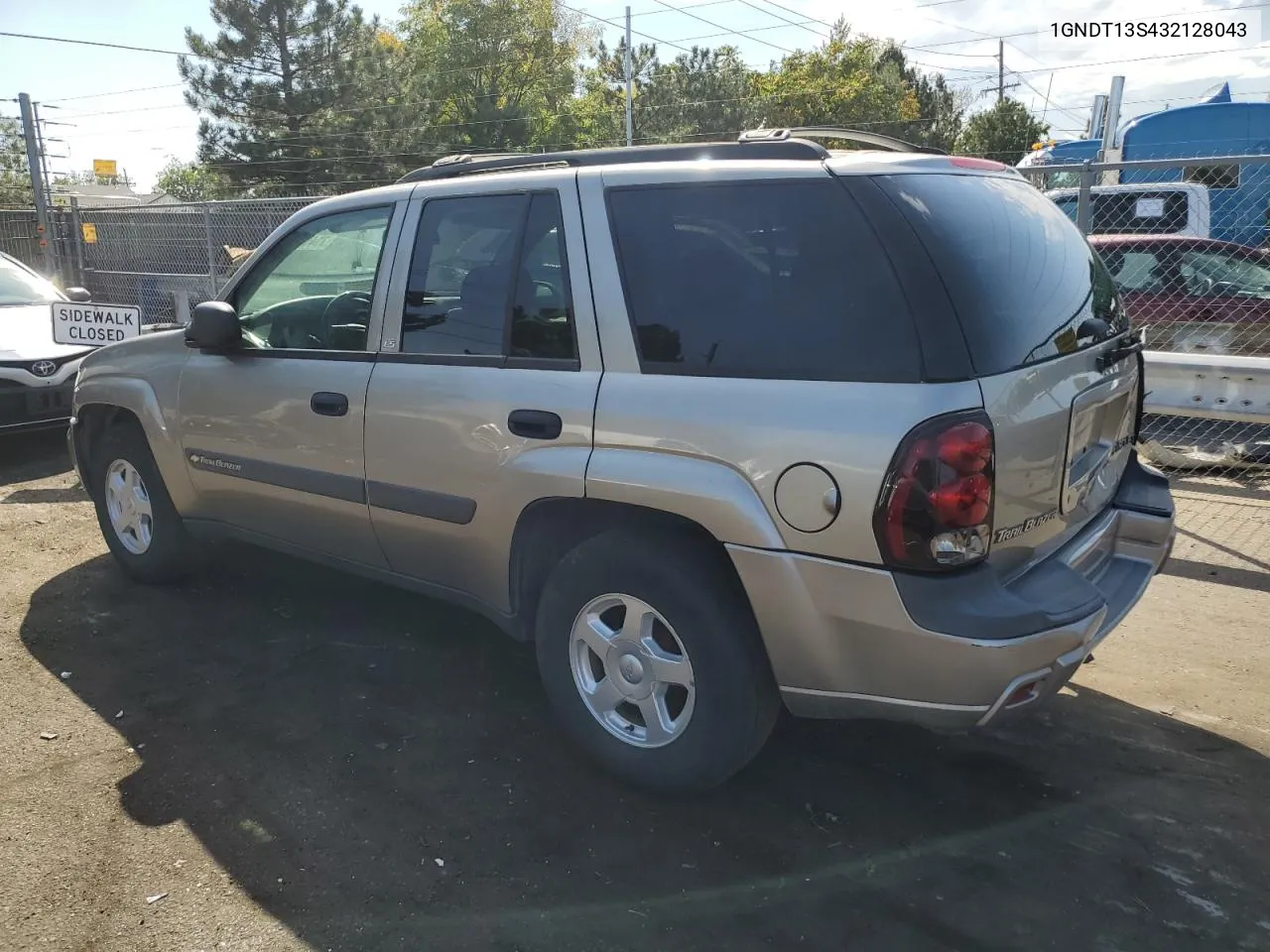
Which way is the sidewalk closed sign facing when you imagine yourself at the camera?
facing the viewer

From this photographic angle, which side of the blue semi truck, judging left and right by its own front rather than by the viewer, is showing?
left

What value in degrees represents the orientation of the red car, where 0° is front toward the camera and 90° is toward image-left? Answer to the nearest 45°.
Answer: approximately 270°

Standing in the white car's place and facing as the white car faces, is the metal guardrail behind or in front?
in front

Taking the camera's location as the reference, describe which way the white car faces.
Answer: facing the viewer and to the right of the viewer

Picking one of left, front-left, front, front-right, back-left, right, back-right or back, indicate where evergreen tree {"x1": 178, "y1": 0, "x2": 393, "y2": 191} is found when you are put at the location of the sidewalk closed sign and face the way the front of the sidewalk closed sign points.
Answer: back

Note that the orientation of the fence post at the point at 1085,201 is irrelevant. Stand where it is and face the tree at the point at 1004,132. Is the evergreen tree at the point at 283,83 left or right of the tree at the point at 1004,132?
left

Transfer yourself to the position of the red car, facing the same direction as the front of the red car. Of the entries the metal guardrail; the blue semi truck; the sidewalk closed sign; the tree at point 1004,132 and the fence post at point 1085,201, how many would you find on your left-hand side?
2

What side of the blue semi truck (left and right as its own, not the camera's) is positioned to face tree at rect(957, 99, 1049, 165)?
right

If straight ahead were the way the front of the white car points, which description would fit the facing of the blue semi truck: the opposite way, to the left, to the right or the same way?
the opposite way
